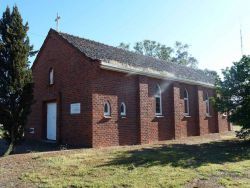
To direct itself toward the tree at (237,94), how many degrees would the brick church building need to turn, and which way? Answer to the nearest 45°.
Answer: approximately 135° to its left

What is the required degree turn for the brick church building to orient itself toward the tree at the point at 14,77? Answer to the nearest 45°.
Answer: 0° — it already faces it

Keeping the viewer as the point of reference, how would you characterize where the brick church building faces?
facing the viewer and to the left of the viewer
